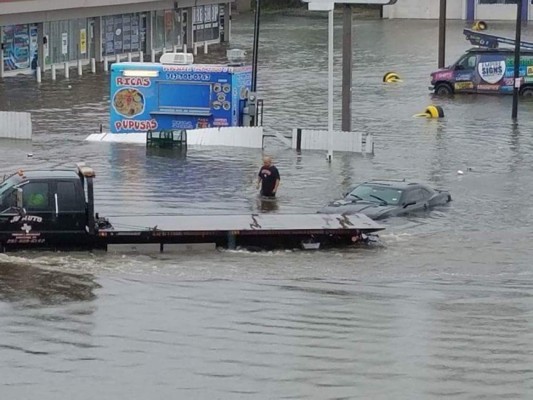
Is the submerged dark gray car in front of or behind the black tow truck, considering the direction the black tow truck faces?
behind

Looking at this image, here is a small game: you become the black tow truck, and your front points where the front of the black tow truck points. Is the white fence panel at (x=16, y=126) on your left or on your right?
on your right

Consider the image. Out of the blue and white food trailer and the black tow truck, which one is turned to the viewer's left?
the black tow truck

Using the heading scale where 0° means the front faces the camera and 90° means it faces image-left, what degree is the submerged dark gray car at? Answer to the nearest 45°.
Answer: approximately 45°

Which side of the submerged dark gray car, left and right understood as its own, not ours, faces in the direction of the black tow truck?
front

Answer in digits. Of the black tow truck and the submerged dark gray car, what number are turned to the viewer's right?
0

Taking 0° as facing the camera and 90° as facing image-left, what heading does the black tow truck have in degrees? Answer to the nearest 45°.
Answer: approximately 90°

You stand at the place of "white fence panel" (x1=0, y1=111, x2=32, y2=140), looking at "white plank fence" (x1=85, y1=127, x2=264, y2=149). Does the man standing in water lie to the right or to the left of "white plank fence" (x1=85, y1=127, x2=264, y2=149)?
right
